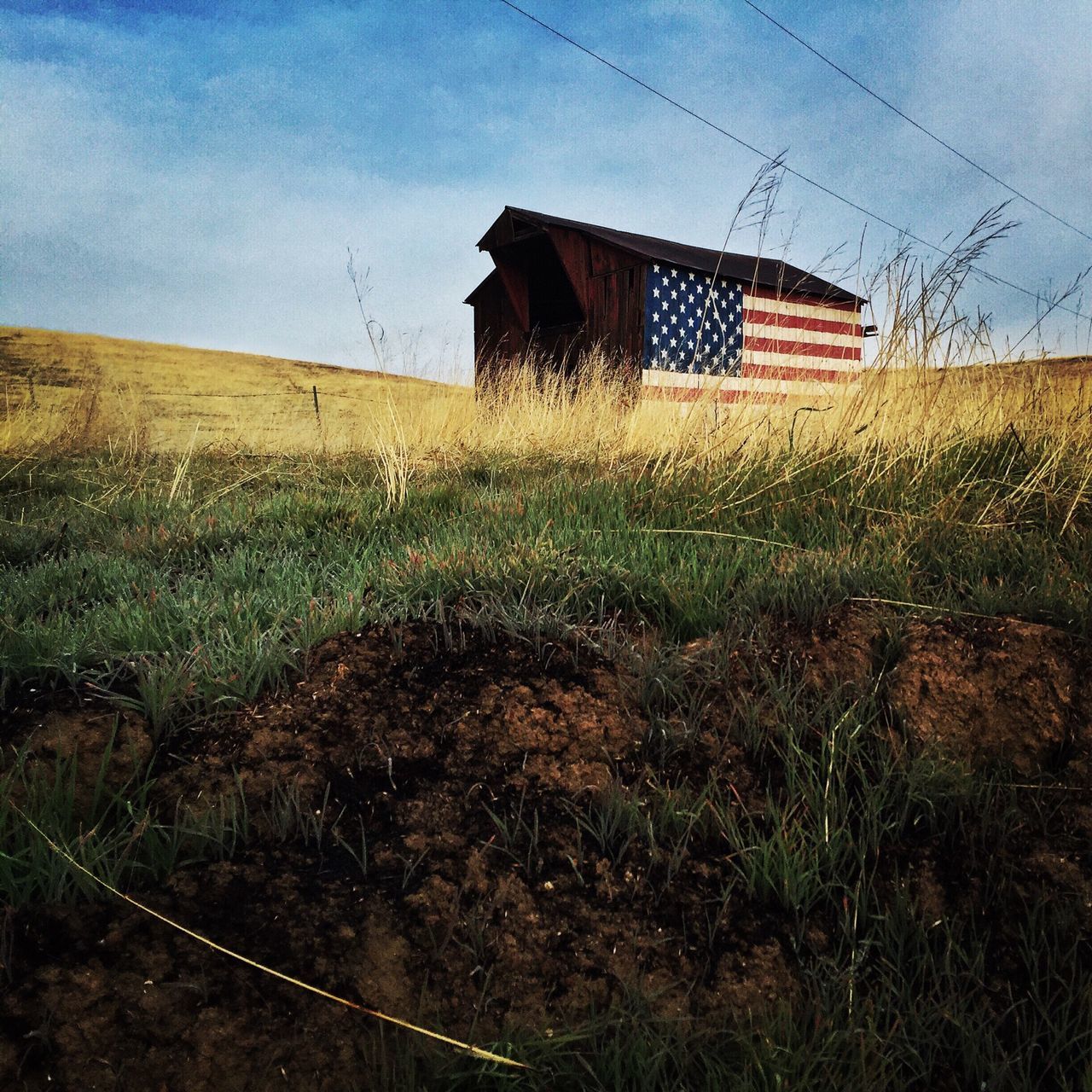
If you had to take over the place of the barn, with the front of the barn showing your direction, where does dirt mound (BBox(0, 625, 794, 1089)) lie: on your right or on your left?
on your left

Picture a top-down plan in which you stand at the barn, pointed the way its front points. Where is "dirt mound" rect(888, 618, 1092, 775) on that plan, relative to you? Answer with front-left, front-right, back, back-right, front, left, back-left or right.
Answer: front-left

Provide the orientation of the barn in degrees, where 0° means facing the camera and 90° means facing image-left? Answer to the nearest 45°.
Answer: approximately 45°

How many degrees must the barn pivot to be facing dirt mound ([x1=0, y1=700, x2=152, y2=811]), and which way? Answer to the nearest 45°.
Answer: approximately 45° to its left
